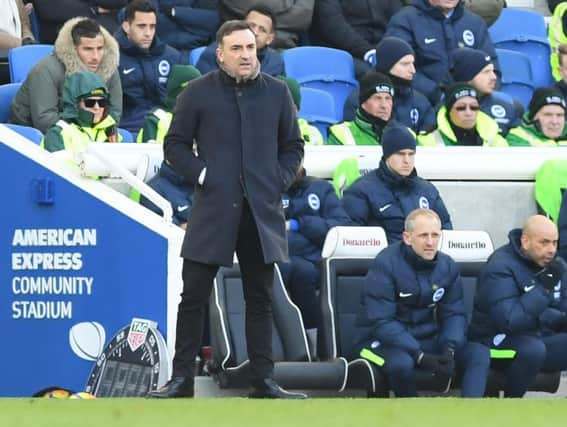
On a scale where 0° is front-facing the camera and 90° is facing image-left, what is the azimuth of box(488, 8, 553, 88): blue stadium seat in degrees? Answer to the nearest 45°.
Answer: approximately 0°

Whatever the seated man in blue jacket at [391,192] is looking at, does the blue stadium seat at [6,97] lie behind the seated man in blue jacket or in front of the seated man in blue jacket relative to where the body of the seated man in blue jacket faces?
behind

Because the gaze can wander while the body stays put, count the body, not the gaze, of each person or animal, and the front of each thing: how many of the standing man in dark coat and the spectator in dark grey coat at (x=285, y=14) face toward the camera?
2

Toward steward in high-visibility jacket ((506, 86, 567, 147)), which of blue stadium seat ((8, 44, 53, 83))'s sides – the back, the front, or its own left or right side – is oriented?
left

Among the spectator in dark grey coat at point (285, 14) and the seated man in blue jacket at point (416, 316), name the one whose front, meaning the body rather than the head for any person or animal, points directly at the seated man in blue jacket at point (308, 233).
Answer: the spectator in dark grey coat

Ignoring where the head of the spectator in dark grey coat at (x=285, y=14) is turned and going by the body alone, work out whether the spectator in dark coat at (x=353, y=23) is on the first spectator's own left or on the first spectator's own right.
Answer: on the first spectator's own left

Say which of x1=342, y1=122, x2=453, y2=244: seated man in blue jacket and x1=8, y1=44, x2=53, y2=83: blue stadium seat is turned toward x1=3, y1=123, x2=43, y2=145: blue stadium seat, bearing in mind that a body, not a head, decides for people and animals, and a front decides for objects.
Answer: x1=8, y1=44, x2=53, y2=83: blue stadium seat
